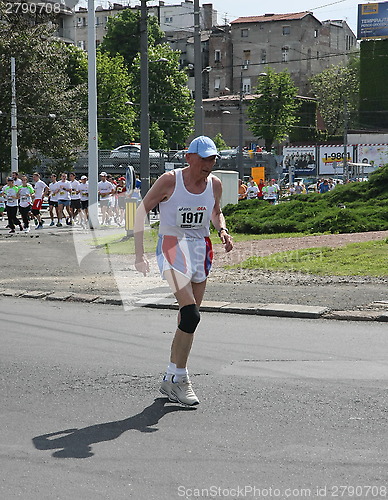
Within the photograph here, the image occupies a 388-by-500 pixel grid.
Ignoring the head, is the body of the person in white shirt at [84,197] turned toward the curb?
yes

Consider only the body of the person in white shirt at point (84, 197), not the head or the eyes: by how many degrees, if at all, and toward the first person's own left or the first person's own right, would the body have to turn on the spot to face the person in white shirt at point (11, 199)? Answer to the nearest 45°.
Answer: approximately 45° to the first person's own right

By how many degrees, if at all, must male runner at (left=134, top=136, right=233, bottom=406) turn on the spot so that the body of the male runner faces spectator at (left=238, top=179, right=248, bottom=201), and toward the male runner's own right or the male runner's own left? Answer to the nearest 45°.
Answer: approximately 135° to the male runner's own left

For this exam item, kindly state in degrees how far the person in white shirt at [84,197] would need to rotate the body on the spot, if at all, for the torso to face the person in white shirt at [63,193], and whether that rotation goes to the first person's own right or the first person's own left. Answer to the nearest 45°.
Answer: approximately 45° to the first person's own right

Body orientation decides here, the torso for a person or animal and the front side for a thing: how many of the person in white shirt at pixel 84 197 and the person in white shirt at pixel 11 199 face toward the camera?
2

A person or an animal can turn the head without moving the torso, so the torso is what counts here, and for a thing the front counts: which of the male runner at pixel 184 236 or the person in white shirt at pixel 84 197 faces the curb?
the person in white shirt

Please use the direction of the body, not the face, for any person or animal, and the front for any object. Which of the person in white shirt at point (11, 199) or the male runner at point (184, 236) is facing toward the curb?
the person in white shirt

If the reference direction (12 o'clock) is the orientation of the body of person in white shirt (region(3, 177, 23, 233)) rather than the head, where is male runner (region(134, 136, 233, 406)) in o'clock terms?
The male runner is roughly at 12 o'clock from the person in white shirt.

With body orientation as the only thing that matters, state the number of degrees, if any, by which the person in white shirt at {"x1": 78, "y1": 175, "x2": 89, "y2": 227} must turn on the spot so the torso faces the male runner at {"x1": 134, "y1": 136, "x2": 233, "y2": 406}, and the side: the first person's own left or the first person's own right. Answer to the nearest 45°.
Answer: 0° — they already face them

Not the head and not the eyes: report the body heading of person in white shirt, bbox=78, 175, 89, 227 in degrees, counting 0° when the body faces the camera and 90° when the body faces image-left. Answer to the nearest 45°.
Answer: approximately 0°
